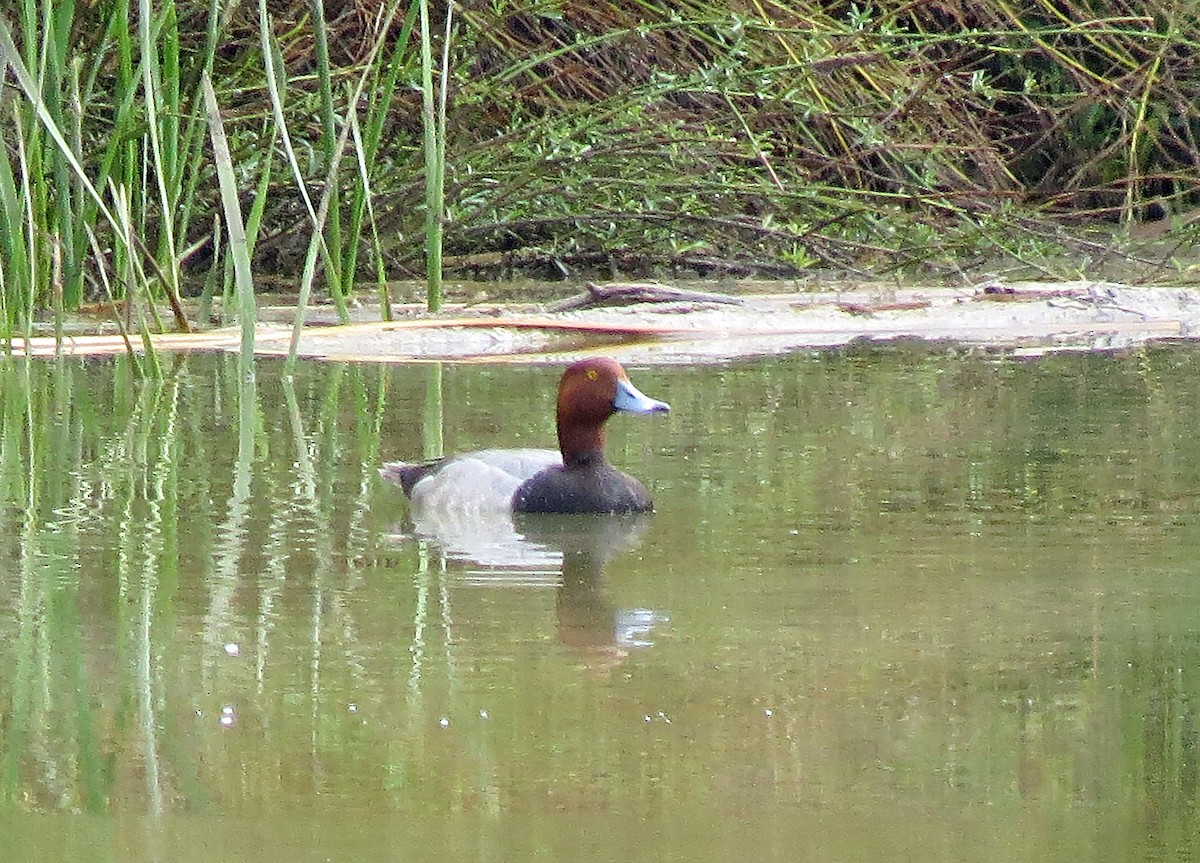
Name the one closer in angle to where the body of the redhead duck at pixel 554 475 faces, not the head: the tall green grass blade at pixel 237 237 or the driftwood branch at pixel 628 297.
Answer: the driftwood branch

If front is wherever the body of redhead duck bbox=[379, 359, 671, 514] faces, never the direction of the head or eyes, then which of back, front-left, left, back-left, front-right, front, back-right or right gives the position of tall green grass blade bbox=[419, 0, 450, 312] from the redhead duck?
left

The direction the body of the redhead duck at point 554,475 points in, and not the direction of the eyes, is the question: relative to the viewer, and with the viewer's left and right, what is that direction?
facing to the right of the viewer

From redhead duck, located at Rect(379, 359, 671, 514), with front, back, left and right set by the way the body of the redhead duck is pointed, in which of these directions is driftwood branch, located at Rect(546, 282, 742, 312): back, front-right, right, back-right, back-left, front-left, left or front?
left

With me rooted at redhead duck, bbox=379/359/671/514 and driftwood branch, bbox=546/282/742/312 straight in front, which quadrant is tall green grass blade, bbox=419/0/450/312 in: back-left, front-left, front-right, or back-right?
front-left

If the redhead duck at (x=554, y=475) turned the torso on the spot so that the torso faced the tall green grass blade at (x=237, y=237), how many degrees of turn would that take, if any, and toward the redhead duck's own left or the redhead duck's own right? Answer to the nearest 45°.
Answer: approximately 135° to the redhead duck's own left

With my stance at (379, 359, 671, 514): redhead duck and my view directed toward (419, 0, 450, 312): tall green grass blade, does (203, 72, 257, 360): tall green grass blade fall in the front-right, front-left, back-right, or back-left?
front-left
